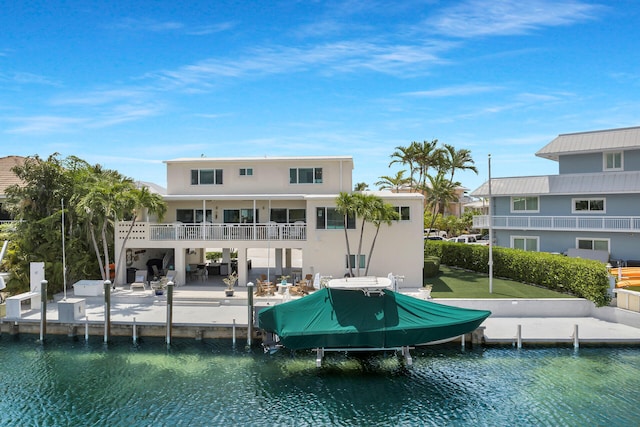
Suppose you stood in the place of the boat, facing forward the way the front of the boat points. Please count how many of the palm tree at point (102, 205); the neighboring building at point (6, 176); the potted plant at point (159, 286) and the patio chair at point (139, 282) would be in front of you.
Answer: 0

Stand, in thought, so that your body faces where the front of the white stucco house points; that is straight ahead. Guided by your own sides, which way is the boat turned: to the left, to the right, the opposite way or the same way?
to the left

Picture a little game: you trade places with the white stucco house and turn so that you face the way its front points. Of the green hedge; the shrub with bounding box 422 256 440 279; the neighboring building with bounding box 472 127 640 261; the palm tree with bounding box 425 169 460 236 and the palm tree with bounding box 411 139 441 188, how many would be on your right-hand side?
0

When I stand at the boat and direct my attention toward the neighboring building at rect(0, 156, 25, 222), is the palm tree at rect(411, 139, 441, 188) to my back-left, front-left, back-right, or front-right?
front-right

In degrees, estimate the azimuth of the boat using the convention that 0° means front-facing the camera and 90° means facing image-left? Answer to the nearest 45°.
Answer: approximately 270°

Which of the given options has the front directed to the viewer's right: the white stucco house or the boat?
the boat

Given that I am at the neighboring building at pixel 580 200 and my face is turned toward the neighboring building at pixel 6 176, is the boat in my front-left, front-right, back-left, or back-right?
front-left

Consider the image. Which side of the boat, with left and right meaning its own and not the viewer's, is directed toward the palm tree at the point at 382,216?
left

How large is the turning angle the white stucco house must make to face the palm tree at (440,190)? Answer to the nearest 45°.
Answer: approximately 135° to its left

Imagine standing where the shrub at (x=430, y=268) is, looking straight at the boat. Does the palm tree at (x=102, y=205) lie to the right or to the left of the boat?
right

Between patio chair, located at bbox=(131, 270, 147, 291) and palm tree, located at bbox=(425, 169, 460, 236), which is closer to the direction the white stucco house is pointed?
the patio chair

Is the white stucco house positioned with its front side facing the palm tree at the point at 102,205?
no

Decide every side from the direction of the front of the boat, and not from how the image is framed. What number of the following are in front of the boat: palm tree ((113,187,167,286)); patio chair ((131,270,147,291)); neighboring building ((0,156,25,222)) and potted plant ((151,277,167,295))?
0

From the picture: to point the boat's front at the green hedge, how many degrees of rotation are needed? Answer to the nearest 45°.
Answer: approximately 45° to its left

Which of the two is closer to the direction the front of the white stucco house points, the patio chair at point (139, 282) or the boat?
the boat

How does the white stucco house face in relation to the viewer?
toward the camera

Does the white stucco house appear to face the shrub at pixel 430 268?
no

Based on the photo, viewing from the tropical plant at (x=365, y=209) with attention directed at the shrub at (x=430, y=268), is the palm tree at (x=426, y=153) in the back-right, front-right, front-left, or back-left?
front-left

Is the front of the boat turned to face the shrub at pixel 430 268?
no
